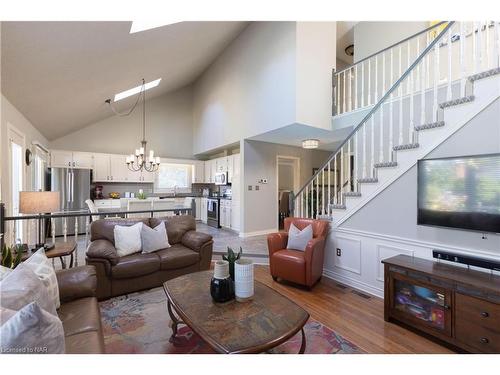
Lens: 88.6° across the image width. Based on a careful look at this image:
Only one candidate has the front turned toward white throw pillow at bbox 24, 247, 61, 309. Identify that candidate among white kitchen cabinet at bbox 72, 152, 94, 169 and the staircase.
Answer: the white kitchen cabinet

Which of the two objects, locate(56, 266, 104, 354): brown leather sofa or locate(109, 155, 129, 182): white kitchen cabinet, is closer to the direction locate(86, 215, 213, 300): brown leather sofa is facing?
the brown leather sofa

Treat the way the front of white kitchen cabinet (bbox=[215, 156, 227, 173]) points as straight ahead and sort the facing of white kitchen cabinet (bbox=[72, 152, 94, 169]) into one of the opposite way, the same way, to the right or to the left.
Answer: to the left

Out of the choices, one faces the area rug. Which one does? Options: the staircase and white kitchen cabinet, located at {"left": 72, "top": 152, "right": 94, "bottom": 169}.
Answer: the white kitchen cabinet

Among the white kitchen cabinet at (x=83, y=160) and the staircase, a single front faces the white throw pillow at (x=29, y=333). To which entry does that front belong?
the white kitchen cabinet

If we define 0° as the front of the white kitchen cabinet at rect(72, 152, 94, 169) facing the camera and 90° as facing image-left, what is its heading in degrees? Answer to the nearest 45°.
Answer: approximately 0°

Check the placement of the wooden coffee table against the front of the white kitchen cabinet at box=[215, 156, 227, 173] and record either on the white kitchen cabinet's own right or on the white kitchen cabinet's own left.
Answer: on the white kitchen cabinet's own left

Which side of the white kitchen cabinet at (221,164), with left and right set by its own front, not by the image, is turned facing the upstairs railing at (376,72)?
left

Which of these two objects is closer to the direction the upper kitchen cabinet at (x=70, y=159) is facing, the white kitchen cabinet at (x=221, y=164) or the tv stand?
the tv stand

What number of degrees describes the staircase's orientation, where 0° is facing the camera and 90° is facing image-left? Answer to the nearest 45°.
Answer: approximately 135°

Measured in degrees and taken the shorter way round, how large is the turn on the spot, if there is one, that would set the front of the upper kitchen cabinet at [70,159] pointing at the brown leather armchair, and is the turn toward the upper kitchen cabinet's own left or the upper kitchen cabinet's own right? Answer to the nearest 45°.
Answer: approximately 45° to the upper kitchen cabinet's own left
